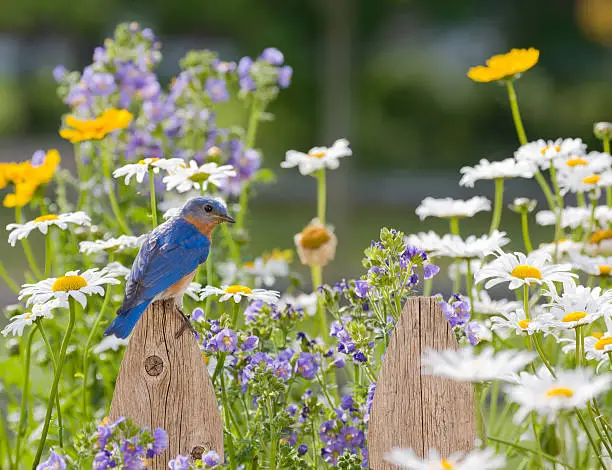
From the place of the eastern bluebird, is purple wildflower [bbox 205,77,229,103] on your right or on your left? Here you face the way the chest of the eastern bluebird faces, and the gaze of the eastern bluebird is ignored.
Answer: on your left

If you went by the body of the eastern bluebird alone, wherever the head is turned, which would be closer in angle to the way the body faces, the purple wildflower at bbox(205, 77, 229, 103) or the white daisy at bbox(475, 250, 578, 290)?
the white daisy

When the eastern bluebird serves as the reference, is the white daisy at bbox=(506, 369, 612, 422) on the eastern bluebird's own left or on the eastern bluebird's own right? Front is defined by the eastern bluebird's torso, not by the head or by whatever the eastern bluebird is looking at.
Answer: on the eastern bluebird's own right

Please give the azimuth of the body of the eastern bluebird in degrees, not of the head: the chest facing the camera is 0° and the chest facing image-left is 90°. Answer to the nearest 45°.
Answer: approximately 270°

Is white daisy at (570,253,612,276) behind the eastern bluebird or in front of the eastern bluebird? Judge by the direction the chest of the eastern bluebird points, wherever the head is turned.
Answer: in front

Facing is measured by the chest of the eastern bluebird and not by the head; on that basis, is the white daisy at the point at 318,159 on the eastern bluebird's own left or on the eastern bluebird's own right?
on the eastern bluebird's own left

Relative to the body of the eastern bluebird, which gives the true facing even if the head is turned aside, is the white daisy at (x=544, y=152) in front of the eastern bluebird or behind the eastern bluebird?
in front

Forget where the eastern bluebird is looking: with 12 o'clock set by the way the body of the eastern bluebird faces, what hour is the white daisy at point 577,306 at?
The white daisy is roughly at 12 o'clock from the eastern bluebird.

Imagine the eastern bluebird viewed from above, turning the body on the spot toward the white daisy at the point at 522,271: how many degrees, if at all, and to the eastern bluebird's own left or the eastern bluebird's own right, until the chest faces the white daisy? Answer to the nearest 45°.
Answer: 0° — it already faces it
